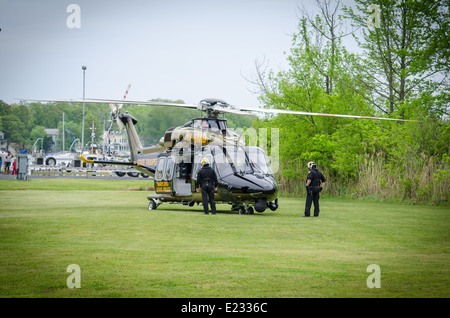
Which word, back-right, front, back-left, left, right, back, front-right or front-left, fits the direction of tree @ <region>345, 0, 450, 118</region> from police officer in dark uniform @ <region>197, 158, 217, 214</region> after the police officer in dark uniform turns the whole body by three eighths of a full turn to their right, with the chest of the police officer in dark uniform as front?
left

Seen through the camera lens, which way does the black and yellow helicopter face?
facing the viewer and to the right of the viewer

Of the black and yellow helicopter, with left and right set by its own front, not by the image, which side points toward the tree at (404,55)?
left

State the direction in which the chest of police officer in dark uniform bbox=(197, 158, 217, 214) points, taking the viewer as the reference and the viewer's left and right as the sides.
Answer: facing away from the viewer

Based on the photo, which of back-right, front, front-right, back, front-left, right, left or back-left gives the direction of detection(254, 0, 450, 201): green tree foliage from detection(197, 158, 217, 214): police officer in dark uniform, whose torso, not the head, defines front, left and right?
front-right

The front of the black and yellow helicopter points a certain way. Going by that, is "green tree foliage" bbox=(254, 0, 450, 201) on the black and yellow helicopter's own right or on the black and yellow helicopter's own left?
on the black and yellow helicopter's own left
